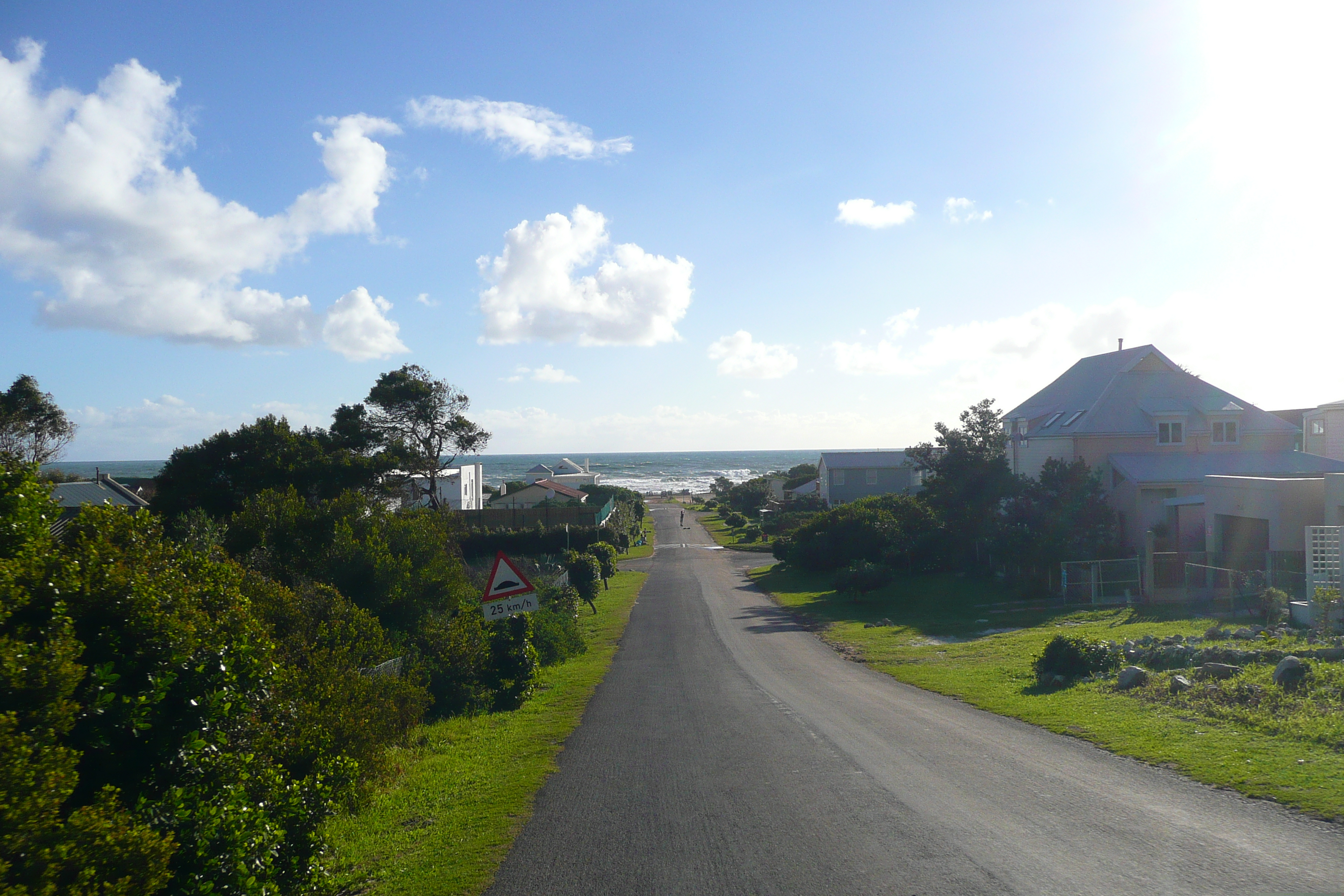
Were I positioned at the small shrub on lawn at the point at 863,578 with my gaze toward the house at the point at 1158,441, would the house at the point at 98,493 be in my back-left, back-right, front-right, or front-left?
back-left

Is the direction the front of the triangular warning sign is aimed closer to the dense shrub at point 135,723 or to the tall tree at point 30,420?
the dense shrub

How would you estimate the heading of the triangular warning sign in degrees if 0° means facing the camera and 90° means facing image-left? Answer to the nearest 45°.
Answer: approximately 0°

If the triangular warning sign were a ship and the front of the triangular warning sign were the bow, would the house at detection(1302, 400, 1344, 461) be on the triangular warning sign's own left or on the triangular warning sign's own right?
on the triangular warning sign's own left

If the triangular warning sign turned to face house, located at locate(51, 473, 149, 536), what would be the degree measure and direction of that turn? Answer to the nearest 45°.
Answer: approximately 135° to its right

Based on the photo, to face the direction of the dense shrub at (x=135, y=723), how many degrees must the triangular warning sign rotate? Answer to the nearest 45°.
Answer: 0° — it already faces it

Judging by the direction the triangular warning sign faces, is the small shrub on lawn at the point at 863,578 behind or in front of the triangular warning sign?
behind

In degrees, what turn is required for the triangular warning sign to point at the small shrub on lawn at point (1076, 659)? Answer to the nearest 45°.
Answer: approximately 90° to its left

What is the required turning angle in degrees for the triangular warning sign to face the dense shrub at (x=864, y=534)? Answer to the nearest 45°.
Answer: approximately 135° to its left

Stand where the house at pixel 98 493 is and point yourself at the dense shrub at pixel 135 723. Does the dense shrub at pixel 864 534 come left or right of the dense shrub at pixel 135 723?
left

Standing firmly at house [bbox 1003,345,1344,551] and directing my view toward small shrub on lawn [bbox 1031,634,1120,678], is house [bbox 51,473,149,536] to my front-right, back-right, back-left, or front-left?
front-right

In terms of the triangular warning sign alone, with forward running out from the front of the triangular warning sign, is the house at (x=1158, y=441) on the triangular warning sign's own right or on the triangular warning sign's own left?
on the triangular warning sign's own left

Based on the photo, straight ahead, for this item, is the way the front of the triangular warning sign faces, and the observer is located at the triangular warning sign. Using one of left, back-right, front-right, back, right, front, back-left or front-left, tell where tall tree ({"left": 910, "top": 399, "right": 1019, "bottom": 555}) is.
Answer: back-left

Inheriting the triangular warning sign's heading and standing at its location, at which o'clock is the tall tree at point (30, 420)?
The tall tree is roughly at 5 o'clock from the triangular warning sign.

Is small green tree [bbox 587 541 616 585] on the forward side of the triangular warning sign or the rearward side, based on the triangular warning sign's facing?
on the rearward side
